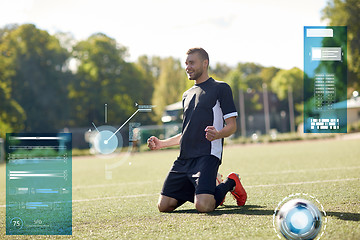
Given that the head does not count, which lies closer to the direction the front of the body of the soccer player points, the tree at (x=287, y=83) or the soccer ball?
the soccer ball

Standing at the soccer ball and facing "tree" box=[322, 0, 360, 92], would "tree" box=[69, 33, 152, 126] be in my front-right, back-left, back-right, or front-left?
front-left

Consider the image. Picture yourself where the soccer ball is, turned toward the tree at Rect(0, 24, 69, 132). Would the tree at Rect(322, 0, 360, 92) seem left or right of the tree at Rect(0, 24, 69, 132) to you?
right

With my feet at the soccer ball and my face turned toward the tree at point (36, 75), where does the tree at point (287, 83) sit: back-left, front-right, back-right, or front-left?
front-right

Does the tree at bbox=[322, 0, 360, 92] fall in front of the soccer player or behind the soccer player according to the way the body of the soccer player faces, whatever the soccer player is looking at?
behind

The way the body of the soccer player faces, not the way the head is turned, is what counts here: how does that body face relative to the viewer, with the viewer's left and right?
facing the viewer and to the left of the viewer

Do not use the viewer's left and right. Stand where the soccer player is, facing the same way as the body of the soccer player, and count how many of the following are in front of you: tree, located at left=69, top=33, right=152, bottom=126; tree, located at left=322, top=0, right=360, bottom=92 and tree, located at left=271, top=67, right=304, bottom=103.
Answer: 0

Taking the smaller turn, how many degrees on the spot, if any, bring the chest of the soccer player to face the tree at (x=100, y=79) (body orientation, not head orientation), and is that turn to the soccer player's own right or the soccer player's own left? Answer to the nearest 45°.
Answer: approximately 135° to the soccer player's own right

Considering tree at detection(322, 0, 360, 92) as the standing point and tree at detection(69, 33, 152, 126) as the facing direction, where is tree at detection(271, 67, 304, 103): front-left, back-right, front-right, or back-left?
front-right

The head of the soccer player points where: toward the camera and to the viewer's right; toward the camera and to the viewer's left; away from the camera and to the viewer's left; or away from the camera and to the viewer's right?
toward the camera and to the viewer's left

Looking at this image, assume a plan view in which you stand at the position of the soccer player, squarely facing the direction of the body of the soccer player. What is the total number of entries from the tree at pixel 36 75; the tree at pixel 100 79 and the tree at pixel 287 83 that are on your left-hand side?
0

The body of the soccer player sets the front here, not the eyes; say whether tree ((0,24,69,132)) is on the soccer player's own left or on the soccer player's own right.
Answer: on the soccer player's own right

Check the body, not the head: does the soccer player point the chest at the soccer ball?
no
